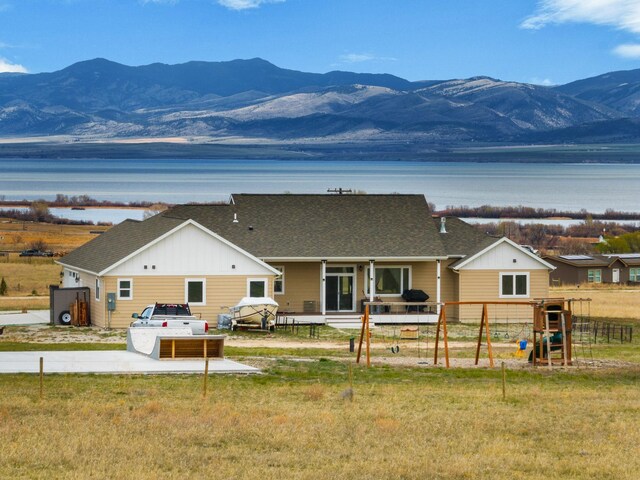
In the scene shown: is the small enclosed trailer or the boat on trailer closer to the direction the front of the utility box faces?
the boat on trailer

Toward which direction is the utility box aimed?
toward the camera

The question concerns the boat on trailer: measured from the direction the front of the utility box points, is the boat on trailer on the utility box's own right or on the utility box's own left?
on the utility box's own left

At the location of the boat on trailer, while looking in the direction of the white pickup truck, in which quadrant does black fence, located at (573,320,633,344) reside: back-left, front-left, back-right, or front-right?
back-left

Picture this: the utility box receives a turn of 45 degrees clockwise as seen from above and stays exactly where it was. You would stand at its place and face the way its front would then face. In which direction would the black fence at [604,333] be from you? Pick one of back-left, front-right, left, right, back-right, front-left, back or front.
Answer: back-left

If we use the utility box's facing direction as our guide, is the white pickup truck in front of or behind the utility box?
in front

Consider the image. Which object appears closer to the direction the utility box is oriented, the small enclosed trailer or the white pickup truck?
the white pickup truck

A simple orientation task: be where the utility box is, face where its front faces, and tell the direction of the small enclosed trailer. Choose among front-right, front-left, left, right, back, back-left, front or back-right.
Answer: back-right
